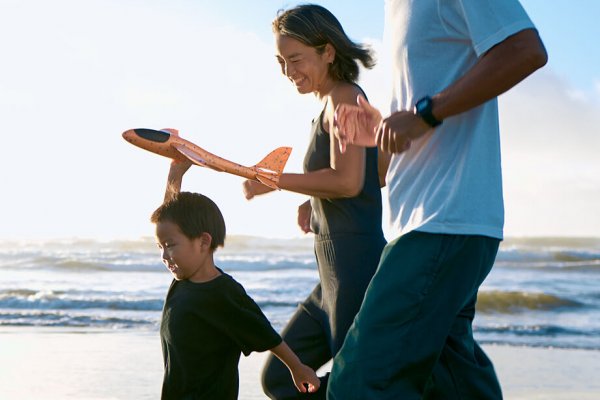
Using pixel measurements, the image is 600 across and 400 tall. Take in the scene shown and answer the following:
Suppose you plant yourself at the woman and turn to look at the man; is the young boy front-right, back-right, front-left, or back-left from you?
back-right

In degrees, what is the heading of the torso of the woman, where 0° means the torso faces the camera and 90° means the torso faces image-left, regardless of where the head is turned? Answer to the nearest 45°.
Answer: approximately 90°

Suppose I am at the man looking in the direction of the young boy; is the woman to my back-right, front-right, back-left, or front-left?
front-right

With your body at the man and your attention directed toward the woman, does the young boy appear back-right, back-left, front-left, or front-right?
front-left

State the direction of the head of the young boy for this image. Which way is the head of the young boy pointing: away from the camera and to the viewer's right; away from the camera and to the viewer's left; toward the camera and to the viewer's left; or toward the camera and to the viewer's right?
toward the camera and to the viewer's left

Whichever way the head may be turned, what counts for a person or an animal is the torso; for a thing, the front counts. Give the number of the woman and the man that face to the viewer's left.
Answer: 2

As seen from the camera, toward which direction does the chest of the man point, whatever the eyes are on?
to the viewer's left

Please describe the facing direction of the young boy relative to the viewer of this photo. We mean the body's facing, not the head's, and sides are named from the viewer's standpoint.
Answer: facing the viewer and to the left of the viewer

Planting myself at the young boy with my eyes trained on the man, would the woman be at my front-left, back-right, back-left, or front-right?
front-left
